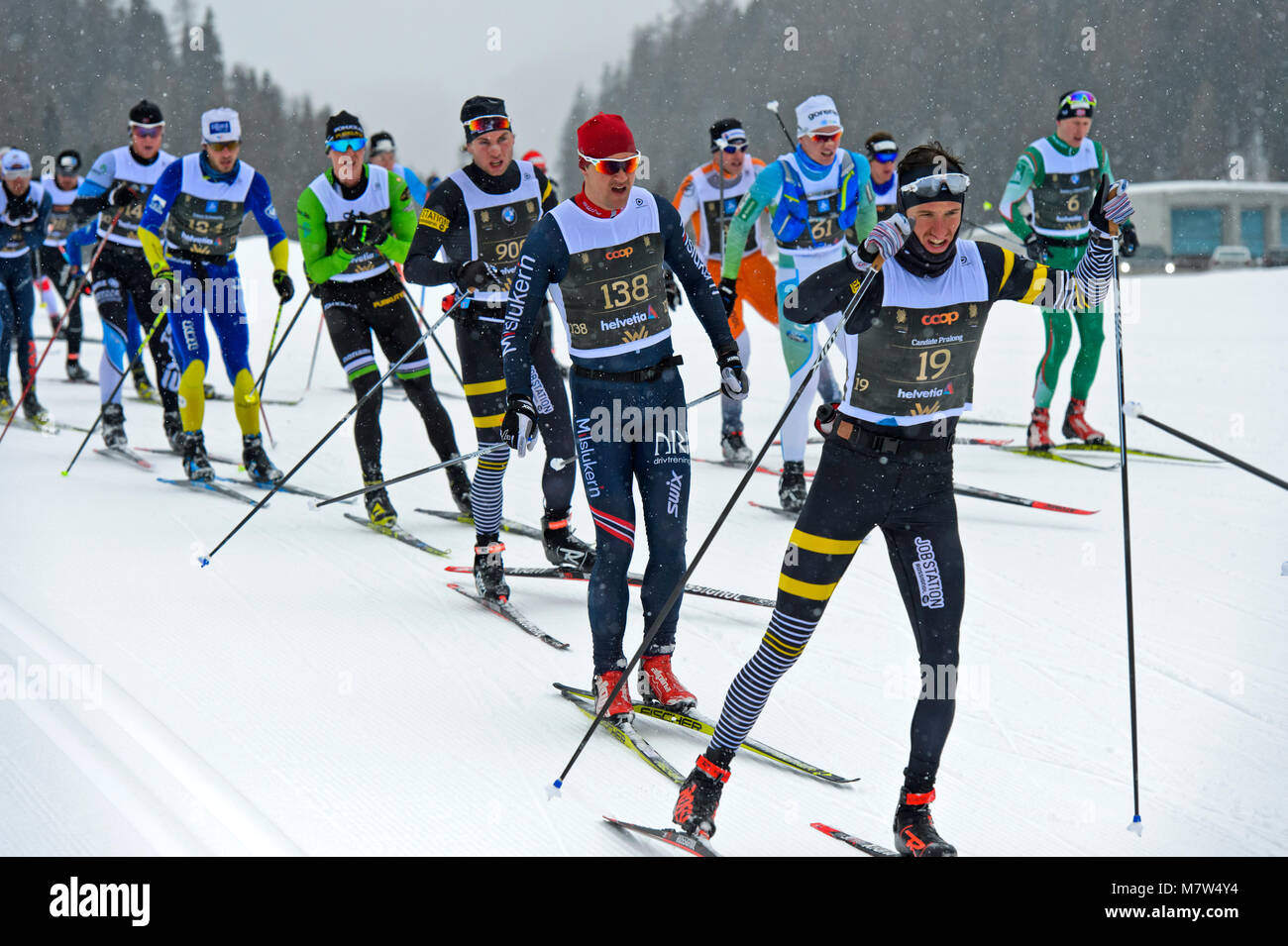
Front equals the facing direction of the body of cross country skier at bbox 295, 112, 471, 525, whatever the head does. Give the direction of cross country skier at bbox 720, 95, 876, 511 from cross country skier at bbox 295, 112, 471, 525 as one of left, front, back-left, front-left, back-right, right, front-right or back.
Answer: left

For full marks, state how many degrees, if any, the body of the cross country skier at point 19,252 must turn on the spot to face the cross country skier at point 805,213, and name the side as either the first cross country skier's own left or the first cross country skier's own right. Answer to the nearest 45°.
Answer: approximately 45° to the first cross country skier's own left

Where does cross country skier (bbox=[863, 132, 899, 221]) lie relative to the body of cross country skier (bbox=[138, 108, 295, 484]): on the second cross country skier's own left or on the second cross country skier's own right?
on the second cross country skier's own left

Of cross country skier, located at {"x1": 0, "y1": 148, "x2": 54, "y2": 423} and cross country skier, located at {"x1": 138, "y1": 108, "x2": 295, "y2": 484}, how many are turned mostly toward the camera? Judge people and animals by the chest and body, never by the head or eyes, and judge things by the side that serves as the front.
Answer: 2

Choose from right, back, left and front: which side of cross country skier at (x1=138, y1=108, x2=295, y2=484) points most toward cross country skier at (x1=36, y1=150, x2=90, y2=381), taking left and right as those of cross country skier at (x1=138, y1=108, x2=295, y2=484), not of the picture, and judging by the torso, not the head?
back

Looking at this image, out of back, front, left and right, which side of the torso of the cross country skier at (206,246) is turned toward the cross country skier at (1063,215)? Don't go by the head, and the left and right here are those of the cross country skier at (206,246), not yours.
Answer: left

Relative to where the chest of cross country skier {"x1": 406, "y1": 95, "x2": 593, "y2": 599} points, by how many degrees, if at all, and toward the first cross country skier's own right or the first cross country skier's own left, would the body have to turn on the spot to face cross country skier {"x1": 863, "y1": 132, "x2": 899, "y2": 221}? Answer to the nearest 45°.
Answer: approximately 90° to the first cross country skier's own left
